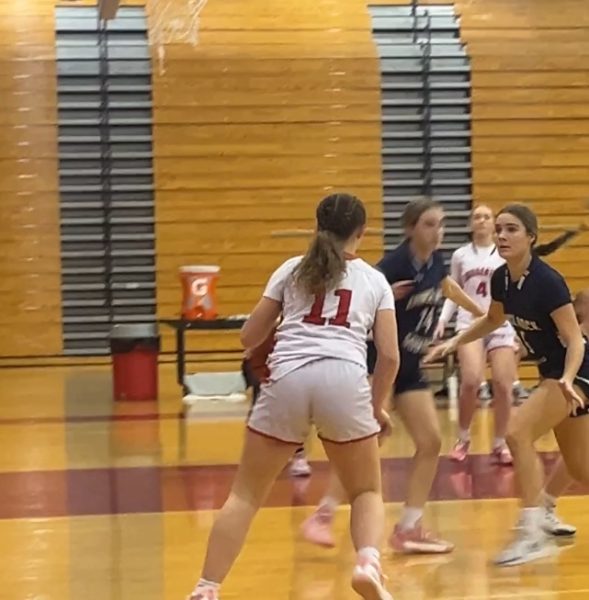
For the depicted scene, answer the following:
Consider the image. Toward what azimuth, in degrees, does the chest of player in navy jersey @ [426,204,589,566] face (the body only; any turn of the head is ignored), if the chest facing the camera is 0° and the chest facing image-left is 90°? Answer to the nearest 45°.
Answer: approximately 45°

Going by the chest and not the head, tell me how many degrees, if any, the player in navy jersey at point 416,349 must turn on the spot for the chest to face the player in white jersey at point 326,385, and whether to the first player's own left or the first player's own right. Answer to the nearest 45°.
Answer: approximately 45° to the first player's own right

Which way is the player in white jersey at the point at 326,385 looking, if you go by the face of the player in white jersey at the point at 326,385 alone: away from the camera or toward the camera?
away from the camera

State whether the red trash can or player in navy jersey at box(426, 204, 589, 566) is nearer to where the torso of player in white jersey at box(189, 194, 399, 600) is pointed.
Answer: the red trash can

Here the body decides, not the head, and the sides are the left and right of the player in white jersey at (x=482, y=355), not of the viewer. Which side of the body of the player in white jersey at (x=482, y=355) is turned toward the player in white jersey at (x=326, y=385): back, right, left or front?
front

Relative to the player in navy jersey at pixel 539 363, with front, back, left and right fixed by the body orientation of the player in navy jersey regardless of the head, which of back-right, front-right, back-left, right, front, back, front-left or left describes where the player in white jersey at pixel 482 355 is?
back-right

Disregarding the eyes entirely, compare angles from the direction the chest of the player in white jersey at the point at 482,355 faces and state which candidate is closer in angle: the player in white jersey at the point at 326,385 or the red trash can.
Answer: the player in white jersey

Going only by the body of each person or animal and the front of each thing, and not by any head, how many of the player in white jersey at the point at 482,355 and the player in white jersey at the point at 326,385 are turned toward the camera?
1

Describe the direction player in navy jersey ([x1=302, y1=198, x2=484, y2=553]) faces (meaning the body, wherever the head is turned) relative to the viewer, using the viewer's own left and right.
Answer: facing the viewer and to the right of the viewer

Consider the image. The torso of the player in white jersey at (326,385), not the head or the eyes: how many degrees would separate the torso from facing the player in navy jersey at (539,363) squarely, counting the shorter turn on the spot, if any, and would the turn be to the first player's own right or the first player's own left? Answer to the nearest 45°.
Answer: approximately 45° to the first player's own right

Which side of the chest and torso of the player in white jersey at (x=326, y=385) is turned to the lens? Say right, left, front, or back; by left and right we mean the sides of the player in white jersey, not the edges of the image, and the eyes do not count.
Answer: back

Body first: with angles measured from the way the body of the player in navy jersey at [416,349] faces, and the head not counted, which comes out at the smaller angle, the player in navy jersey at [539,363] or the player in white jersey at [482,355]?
the player in navy jersey

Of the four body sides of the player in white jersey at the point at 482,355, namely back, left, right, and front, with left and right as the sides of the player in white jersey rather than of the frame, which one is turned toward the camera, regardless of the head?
front

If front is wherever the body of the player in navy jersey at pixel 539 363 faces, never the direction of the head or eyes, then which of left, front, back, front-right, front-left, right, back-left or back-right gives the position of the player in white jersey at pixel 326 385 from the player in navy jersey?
front

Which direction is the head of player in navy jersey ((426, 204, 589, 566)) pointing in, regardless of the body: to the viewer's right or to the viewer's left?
to the viewer's left

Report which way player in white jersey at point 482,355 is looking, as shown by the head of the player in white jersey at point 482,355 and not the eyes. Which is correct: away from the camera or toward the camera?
toward the camera

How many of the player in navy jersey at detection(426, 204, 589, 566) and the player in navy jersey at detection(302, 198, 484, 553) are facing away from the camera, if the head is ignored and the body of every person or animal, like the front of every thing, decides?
0

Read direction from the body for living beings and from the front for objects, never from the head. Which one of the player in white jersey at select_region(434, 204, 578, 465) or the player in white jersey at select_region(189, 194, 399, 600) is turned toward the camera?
the player in white jersey at select_region(434, 204, 578, 465)

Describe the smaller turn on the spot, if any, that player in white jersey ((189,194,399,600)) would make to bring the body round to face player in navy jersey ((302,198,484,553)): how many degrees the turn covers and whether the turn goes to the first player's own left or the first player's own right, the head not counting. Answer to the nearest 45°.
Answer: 0° — they already face them
